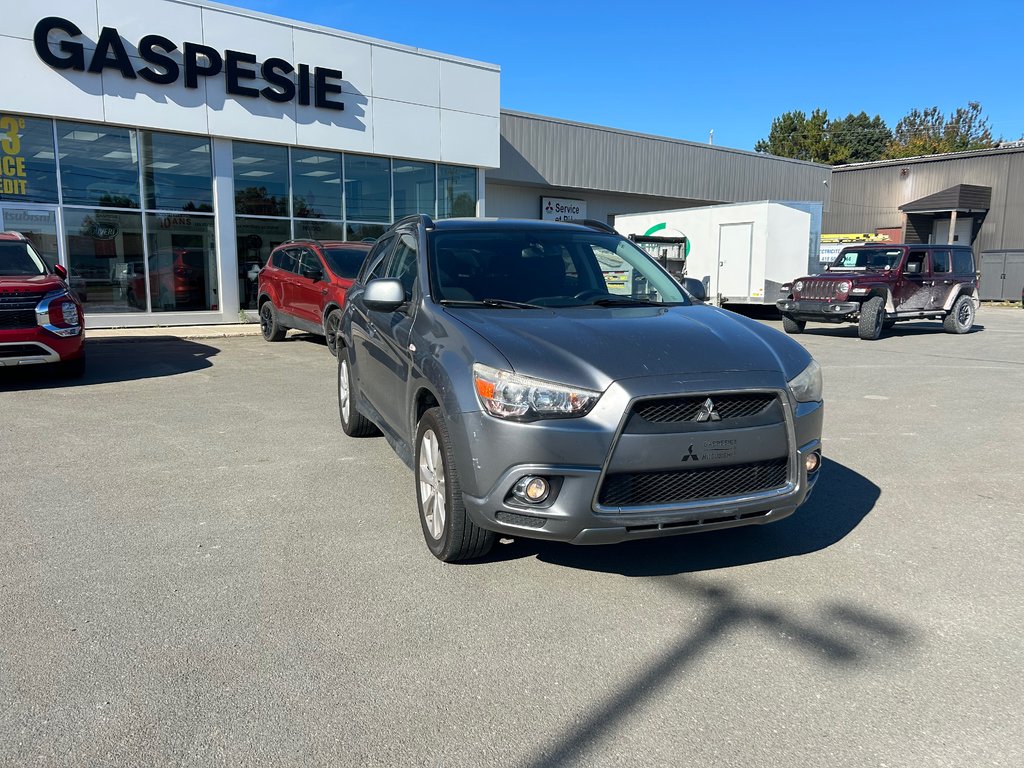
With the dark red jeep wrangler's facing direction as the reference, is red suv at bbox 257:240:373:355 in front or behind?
in front

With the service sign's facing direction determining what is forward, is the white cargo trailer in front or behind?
in front

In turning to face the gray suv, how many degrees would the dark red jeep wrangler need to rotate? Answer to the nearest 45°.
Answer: approximately 45° to its left

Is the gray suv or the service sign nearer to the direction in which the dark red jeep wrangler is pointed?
the gray suv

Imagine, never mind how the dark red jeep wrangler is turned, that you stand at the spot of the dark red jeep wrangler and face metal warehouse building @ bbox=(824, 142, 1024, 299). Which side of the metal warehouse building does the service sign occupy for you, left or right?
left
